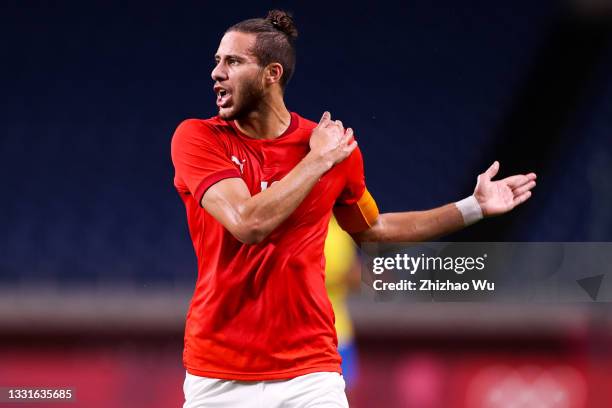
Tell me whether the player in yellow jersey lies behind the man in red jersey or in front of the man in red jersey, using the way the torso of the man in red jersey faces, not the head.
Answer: behind

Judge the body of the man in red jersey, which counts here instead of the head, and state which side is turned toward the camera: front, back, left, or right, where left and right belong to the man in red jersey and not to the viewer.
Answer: front
